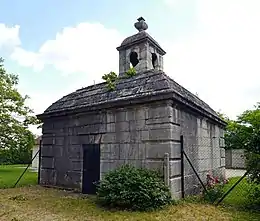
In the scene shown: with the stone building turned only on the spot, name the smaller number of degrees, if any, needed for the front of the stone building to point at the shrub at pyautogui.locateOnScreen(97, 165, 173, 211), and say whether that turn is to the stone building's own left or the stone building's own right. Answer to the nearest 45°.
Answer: approximately 45° to the stone building's own left

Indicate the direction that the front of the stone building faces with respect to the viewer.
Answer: facing the viewer and to the left of the viewer

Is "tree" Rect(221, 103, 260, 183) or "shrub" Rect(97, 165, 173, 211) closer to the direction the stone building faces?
the shrub

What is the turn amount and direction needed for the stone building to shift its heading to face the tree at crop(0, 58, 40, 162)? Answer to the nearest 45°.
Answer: approximately 90° to its right

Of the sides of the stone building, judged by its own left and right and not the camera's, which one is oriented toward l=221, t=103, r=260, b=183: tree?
left

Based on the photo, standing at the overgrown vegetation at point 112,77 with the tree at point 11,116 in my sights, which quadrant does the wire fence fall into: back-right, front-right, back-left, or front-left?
back-right

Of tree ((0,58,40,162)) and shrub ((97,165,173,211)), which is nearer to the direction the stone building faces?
the shrub
